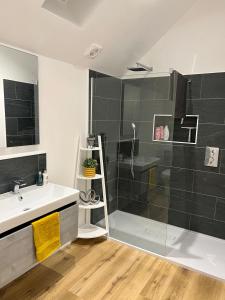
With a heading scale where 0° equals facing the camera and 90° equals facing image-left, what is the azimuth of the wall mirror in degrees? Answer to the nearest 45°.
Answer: approximately 315°

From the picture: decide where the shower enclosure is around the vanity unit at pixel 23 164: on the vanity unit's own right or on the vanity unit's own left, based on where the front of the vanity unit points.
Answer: on the vanity unit's own left

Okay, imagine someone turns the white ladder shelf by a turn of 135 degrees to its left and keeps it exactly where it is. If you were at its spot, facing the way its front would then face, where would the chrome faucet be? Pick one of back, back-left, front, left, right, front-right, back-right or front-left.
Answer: back

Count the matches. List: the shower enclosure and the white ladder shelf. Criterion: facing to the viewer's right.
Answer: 0

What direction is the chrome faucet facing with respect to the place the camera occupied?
facing the viewer and to the right of the viewer

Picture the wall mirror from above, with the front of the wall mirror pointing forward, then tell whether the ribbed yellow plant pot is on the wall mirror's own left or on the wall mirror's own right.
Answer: on the wall mirror's own left

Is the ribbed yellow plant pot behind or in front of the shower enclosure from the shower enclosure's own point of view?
in front
